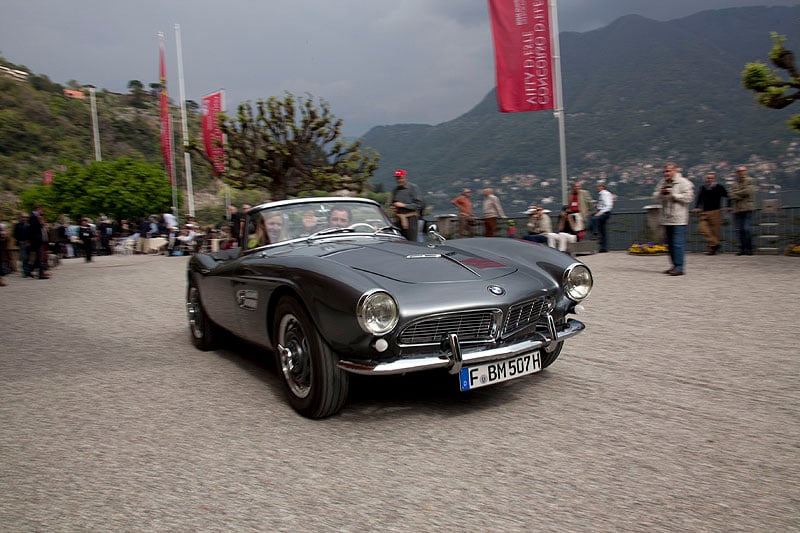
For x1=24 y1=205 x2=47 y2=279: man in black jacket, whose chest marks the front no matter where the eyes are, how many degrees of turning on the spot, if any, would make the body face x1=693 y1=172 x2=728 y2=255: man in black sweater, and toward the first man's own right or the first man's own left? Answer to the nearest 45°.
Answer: approximately 45° to the first man's own right

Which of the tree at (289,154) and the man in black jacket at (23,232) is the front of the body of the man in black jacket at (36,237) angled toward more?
the tree

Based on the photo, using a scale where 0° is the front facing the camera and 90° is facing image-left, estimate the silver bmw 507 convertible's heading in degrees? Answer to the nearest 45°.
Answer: approximately 315°

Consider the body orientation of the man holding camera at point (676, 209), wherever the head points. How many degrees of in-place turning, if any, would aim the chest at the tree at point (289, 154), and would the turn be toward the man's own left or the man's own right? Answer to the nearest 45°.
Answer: approximately 90° to the man's own right

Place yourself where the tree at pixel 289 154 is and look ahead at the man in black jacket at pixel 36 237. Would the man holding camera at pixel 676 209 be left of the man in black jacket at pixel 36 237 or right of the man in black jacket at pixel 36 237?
left

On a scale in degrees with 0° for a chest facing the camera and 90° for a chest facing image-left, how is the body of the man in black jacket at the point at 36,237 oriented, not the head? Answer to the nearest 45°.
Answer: approximately 270°

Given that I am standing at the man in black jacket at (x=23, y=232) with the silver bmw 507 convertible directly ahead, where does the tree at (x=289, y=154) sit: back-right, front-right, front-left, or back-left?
back-left
